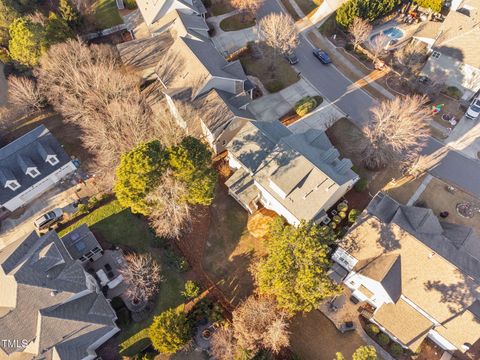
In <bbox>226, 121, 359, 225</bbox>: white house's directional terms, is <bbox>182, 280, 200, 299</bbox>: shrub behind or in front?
behind

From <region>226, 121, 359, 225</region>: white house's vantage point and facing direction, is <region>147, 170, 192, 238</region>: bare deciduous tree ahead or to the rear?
to the rear

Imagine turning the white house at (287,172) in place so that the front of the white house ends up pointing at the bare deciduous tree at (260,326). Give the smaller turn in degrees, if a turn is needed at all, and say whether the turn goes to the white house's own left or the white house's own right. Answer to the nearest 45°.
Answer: approximately 180°

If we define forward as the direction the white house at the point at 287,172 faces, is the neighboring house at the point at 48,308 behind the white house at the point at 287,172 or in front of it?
behind

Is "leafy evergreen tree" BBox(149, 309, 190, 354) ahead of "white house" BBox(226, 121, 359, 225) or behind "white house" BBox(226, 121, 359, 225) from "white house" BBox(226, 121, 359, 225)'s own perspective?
behind

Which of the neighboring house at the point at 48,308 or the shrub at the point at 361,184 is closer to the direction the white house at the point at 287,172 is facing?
the shrub

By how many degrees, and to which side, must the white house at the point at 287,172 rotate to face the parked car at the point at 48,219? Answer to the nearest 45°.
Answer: approximately 135° to its left

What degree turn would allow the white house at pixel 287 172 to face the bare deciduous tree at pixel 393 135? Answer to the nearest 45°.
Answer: approximately 45° to its right

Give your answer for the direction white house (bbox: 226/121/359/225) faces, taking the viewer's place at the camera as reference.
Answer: facing away from the viewer and to the right of the viewer
